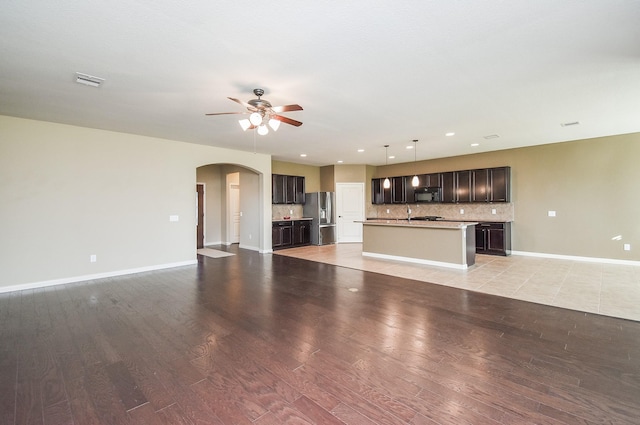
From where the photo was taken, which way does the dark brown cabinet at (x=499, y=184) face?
toward the camera

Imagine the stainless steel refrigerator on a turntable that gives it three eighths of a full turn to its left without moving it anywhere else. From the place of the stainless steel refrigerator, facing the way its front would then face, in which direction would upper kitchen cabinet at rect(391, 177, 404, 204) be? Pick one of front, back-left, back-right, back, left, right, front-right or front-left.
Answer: right

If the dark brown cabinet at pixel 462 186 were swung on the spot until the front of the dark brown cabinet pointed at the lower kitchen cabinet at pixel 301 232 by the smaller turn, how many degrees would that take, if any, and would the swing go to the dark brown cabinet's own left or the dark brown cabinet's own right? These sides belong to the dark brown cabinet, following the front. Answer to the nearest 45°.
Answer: approximately 45° to the dark brown cabinet's own right

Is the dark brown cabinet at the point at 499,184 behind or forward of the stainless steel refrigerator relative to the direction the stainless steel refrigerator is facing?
forward

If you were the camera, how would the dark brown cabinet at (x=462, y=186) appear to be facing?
facing the viewer and to the left of the viewer

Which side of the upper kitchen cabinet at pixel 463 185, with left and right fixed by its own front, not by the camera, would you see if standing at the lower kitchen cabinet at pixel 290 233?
right

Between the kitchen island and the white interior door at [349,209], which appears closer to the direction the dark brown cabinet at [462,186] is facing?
the kitchen island

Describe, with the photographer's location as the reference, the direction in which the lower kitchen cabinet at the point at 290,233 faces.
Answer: facing the viewer and to the right of the viewer

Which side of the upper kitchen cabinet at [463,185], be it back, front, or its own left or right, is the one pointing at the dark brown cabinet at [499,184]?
left

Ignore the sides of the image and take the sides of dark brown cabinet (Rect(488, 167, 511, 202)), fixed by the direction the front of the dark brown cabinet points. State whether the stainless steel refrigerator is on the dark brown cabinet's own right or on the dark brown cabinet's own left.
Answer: on the dark brown cabinet's own right

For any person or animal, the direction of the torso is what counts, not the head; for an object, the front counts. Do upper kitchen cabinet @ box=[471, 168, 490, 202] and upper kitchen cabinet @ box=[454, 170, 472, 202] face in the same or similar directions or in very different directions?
same or similar directions

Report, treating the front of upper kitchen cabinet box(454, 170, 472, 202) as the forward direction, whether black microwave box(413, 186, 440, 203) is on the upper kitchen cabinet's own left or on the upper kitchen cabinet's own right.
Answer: on the upper kitchen cabinet's own right

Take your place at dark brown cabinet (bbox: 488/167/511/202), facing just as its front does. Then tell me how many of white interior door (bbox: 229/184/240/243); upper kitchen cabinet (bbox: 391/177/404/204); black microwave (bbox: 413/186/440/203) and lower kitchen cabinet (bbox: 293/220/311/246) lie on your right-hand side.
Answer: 4

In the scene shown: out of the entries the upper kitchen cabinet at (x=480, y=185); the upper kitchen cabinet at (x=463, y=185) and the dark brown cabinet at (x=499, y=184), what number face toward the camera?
3

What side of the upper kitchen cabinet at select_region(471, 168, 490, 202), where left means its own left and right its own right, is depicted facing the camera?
front
